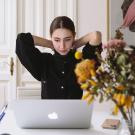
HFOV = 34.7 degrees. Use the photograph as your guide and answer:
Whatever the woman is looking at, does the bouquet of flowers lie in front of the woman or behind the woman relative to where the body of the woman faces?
in front

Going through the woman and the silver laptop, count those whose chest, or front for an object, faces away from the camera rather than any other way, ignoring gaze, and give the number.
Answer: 1

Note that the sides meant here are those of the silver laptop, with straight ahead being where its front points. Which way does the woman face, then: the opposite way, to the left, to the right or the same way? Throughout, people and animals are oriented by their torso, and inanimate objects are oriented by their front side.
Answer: the opposite way

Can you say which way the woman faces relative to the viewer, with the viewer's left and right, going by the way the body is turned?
facing the viewer

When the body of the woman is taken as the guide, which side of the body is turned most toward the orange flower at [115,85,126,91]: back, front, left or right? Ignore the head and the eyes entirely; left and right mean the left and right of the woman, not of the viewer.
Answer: front

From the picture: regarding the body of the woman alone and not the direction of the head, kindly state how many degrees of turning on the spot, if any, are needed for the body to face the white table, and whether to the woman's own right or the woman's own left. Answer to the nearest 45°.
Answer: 0° — they already face it

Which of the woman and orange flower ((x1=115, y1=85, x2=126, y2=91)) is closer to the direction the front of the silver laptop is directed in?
the woman

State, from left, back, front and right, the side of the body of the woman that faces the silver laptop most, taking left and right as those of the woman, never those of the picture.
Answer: front

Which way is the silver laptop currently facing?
away from the camera

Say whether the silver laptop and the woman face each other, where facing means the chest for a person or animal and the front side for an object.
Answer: yes
